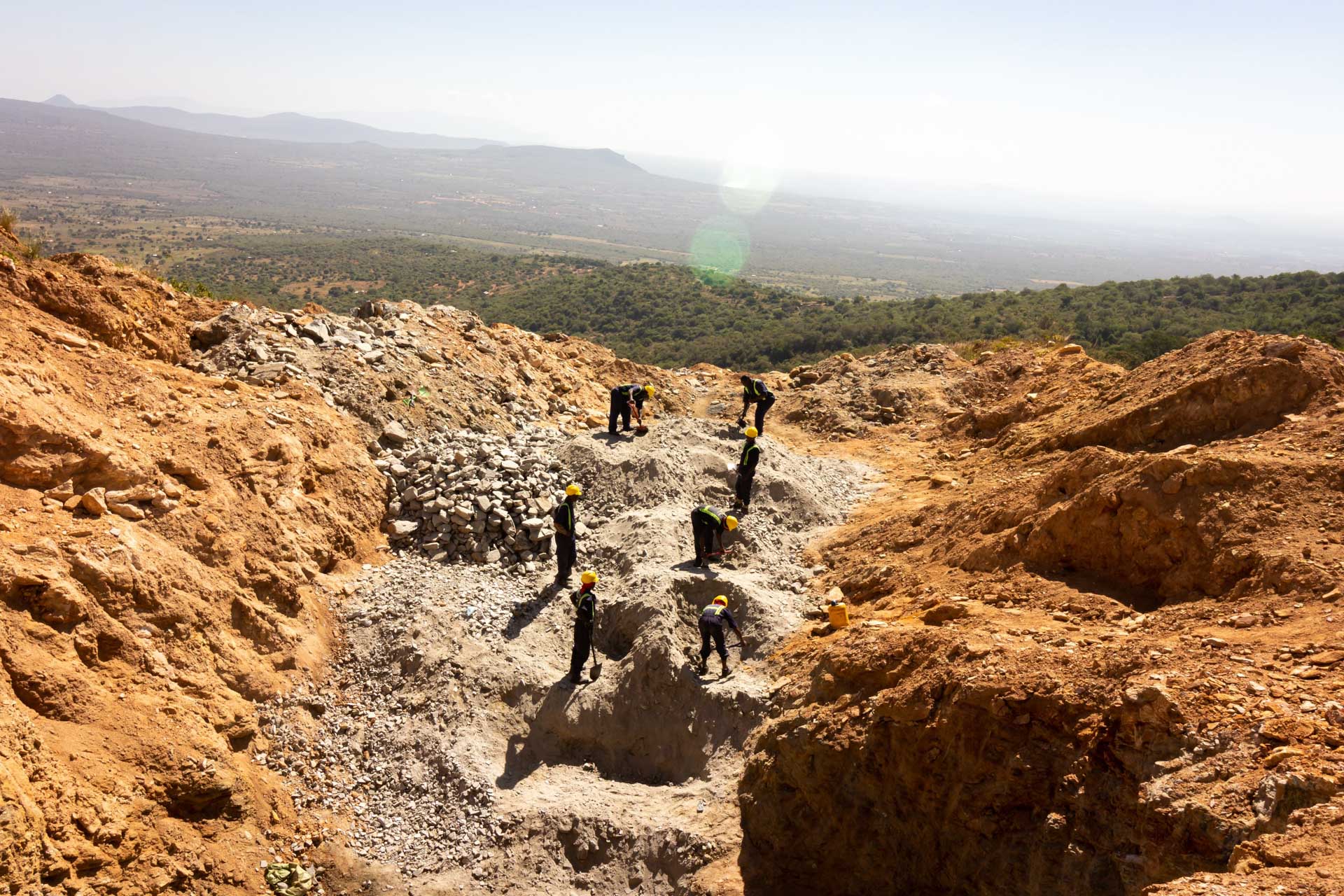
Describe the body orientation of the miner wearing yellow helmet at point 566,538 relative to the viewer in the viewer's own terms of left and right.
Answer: facing to the right of the viewer

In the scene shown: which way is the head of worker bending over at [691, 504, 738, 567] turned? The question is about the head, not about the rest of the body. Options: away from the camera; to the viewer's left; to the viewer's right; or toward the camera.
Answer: to the viewer's right

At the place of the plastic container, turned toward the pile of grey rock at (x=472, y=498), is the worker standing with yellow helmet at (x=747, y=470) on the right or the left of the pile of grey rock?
right

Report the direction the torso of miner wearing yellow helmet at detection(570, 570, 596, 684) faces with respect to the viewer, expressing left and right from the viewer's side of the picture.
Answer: facing to the right of the viewer

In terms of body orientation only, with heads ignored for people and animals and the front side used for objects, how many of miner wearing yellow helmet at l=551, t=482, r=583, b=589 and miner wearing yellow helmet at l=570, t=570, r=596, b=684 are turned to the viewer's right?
2

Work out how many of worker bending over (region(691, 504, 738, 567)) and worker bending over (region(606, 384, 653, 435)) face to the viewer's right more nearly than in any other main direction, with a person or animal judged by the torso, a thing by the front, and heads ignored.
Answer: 2

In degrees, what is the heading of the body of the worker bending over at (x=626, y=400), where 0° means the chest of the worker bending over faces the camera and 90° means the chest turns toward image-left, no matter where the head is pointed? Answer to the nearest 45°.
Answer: approximately 270°

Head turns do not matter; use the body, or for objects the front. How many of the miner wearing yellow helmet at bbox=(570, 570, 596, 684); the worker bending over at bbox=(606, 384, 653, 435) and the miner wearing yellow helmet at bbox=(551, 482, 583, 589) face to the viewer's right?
3

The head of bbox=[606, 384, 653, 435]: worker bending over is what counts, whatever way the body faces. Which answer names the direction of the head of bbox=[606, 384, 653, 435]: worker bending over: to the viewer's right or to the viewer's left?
to the viewer's right

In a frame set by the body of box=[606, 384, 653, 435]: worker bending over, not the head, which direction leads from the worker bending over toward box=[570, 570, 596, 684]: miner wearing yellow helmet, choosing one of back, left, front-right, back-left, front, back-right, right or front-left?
right

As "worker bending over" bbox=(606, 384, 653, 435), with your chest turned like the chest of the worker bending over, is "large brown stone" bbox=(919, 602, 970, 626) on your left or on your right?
on your right

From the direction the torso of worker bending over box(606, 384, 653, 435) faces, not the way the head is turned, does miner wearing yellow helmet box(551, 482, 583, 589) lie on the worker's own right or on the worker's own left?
on the worker's own right

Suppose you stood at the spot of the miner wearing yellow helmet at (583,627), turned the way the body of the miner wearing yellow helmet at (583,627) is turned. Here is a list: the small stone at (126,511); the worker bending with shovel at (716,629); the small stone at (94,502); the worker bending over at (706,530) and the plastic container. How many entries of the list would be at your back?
2

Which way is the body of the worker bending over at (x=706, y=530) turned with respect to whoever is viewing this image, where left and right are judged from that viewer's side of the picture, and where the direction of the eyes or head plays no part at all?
facing to the right of the viewer
